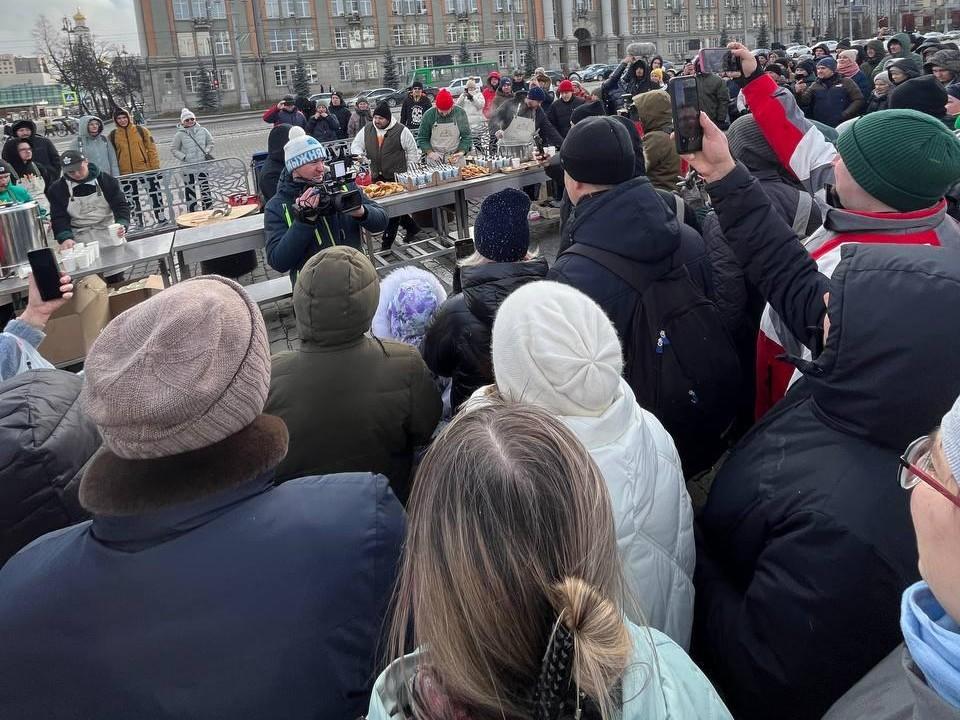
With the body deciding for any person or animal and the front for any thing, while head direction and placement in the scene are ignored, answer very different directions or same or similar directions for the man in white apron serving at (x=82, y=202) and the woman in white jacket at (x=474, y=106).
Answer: same or similar directions

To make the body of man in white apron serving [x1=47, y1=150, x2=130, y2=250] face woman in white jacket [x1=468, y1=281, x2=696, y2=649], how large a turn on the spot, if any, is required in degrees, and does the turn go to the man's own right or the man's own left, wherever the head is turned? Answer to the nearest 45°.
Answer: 0° — they already face them

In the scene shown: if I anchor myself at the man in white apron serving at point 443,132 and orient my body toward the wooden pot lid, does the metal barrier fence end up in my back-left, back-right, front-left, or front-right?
front-right

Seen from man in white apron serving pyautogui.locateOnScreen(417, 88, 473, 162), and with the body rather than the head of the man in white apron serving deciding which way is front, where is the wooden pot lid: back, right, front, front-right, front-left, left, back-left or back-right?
front-right

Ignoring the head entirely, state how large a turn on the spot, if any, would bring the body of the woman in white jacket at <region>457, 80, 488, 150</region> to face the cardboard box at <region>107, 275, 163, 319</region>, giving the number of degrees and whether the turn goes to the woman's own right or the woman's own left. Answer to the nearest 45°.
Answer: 0° — they already face it

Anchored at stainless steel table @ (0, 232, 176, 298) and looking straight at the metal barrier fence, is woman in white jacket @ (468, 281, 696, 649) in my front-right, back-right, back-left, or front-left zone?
back-right

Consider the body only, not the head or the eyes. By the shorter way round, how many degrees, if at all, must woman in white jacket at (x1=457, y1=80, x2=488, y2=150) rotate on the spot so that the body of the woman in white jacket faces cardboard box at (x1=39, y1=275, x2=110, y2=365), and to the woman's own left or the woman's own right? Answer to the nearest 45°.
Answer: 0° — they already face it

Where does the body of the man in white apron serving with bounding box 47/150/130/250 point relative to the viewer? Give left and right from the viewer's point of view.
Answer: facing the viewer

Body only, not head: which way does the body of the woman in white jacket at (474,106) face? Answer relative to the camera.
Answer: toward the camera

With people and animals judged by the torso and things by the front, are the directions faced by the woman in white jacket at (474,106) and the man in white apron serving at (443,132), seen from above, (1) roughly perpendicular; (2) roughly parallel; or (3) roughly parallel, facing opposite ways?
roughly parallel

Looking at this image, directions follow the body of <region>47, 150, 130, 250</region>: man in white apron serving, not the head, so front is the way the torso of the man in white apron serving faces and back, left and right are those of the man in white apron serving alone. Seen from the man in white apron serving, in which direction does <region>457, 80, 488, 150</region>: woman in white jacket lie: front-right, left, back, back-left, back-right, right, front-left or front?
back-left

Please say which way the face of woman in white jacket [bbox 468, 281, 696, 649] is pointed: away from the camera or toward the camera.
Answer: away from the camera

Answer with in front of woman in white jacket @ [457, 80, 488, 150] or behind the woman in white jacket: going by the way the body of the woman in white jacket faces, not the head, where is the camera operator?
in front

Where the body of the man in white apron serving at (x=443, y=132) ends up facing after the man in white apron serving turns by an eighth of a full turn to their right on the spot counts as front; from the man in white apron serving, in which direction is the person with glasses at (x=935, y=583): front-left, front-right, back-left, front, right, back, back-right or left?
front-left

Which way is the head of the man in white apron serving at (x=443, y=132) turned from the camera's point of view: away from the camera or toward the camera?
toward the camera
